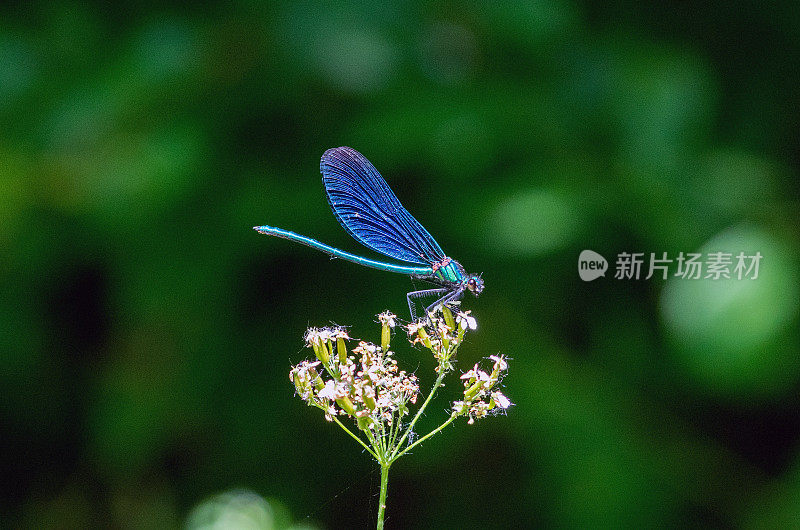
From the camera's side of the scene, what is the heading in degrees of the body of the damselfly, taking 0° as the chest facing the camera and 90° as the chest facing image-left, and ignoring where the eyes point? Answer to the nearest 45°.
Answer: approximately 270°
